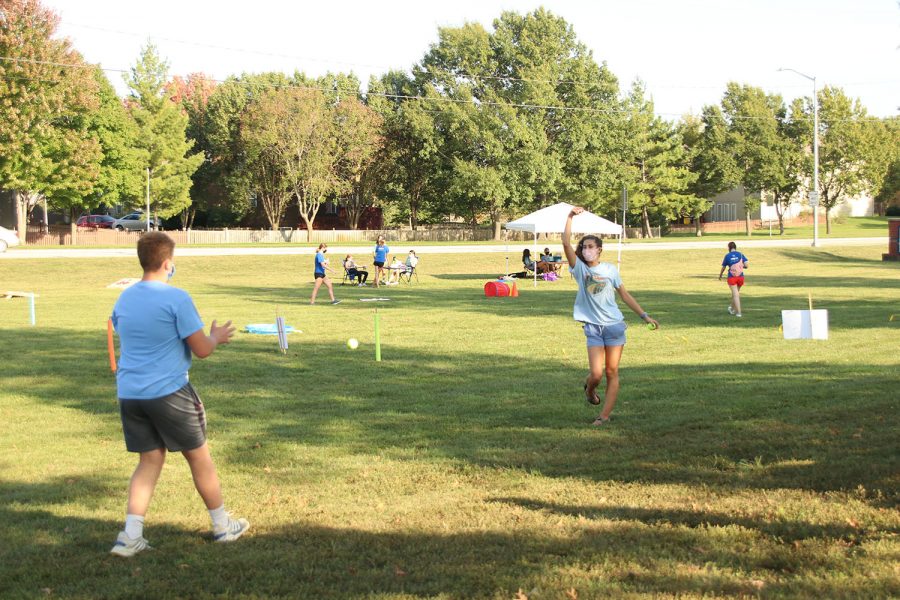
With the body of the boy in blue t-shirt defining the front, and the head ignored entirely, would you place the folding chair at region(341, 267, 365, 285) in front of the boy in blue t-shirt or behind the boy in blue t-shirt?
in front

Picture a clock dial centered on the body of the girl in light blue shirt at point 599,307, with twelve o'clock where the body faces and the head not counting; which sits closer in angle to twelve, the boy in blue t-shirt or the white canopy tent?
the boy in blue t-shirt

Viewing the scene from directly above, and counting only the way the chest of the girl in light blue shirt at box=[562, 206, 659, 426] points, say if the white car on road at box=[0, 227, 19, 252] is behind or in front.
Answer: behind

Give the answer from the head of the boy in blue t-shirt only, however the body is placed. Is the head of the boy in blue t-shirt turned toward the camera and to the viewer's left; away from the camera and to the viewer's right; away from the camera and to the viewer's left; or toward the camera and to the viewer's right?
away from the camera and to the viewer's right
